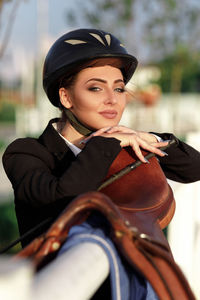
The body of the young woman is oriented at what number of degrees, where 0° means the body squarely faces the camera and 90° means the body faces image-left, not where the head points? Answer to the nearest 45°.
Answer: approximately 315°
